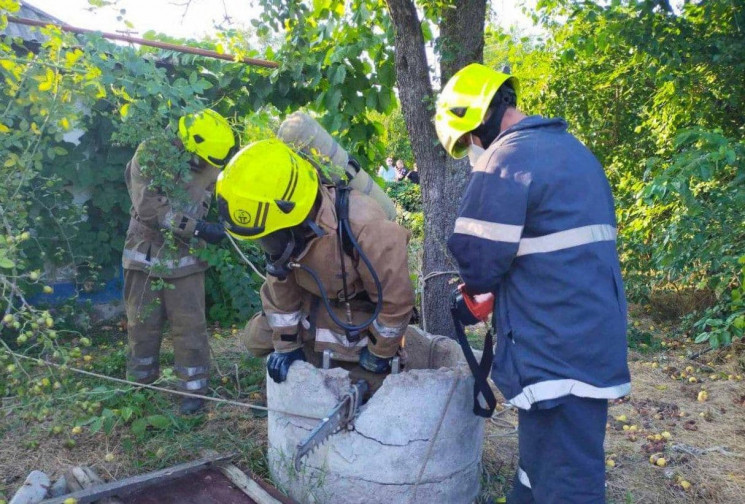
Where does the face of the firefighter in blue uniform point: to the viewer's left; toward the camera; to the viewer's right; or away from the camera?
to the viewer's left

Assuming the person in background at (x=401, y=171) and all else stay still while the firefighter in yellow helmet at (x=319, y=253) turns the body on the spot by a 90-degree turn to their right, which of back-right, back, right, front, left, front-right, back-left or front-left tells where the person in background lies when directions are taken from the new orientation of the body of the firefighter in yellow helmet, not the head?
front-right

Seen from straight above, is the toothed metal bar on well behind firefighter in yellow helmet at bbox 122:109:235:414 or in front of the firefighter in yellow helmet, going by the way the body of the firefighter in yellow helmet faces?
in front

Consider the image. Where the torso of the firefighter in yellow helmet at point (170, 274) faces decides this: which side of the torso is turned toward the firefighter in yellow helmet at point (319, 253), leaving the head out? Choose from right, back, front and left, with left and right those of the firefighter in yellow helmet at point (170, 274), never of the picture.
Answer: front

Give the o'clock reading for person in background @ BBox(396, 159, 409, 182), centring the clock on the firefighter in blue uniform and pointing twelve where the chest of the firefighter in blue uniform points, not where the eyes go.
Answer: The person in background is roughly at 1 o'clock from the firefighter in blue uniform.

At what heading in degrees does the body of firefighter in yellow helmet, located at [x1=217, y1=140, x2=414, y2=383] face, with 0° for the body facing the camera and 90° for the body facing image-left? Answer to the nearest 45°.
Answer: approximately 45°

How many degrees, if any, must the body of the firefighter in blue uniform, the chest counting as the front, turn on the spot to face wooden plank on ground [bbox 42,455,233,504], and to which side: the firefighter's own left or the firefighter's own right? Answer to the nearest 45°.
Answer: approximately 45° to the firefighter's own left

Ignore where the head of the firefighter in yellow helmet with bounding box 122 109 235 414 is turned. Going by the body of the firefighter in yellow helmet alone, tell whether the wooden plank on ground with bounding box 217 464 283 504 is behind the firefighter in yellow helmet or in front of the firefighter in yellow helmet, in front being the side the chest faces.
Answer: in front

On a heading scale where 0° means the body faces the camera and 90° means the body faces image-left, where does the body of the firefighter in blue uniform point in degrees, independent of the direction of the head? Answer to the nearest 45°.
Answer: approximately 135°

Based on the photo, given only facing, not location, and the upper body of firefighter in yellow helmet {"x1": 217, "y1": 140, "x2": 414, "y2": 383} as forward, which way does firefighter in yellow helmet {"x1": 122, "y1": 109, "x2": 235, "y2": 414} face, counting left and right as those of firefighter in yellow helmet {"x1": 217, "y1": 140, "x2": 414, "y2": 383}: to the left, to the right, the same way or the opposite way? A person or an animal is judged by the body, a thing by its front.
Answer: to the left
